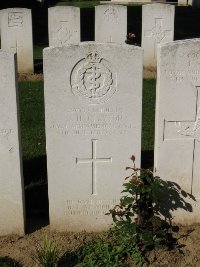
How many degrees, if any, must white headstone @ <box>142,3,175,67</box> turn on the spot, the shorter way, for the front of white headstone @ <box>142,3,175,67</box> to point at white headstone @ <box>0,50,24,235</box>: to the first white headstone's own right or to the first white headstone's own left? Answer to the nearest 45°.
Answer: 0° — it already faces it

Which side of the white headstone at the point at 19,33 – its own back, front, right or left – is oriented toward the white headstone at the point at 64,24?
left

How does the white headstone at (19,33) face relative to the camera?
toward the camera

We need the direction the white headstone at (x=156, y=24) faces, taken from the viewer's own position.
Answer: facing the viewer

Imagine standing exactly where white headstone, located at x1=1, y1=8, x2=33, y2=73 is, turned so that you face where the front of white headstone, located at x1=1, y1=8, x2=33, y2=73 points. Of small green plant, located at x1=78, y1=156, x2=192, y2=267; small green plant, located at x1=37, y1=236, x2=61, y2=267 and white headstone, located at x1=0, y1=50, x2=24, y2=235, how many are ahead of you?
3

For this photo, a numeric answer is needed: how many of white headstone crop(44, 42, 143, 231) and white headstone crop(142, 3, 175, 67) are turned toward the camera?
2

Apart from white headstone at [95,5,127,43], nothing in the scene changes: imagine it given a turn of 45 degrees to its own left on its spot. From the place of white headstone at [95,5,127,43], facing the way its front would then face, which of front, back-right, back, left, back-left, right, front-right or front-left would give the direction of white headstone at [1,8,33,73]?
back-right

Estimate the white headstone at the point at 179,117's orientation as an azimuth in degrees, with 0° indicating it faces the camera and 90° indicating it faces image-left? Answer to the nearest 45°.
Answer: approximately 0°

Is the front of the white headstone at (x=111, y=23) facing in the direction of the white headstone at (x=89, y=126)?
yes

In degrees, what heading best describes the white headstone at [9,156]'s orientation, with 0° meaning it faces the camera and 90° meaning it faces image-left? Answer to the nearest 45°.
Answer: approximately 0°

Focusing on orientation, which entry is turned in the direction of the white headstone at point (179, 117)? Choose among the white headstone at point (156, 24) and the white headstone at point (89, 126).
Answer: the white headstone at point (156, 24)

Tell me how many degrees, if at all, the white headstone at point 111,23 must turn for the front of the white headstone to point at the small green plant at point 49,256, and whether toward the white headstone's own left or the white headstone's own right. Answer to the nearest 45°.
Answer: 0° — it already faces it

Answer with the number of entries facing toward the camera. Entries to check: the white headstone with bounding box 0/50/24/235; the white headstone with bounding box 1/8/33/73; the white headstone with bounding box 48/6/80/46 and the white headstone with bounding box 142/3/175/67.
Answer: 4

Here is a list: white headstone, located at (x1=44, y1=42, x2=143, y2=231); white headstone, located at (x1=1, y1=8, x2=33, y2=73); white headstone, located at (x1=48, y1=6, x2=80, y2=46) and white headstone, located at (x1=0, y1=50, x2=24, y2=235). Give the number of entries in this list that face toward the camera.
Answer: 4

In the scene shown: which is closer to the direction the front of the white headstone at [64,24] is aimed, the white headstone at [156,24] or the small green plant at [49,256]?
the small green plant

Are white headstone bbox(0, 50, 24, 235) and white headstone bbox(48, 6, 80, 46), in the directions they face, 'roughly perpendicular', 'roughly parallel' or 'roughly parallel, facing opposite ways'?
roughly parallel

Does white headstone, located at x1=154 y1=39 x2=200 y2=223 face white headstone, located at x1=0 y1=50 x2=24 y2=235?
no
